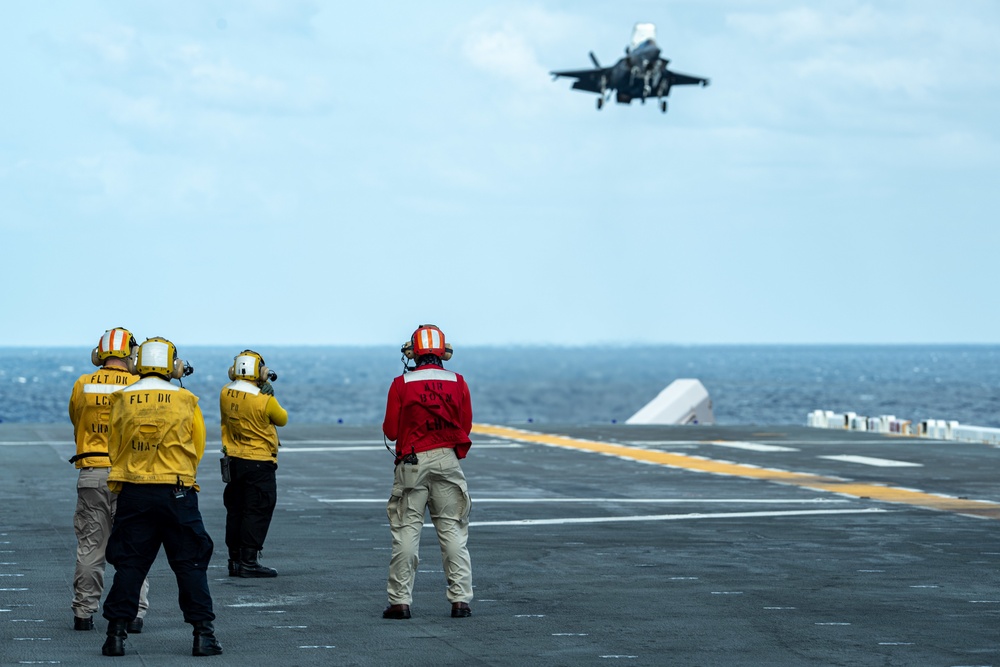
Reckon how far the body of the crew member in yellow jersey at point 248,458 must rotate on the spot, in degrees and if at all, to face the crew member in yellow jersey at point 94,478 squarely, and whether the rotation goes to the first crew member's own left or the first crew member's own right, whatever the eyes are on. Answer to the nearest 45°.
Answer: approximately 180°

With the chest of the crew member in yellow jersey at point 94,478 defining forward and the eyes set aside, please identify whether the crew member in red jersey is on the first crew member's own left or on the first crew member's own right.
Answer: on the first crew member's own right

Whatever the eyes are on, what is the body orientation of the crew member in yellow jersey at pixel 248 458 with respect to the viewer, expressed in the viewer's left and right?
facing away from the viewer and to the right of the viewer

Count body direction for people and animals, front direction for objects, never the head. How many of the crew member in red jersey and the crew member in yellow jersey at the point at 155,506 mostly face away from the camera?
2

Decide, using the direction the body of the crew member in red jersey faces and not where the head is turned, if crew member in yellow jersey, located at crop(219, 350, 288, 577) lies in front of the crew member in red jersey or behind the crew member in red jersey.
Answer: in front

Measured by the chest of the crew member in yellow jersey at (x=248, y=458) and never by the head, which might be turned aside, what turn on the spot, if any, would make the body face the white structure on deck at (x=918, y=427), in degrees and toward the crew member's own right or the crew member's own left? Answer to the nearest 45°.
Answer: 0° — they already face it

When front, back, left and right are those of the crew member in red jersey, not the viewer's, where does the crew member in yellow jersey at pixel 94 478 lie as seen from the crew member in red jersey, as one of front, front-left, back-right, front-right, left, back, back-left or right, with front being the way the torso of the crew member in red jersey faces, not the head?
left

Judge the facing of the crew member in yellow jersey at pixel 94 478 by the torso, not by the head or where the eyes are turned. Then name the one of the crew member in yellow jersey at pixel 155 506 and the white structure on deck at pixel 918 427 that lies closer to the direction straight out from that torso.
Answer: the white structure on deck

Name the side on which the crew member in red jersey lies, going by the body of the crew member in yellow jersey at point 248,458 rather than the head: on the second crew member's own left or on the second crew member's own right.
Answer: on the second crew member's own right

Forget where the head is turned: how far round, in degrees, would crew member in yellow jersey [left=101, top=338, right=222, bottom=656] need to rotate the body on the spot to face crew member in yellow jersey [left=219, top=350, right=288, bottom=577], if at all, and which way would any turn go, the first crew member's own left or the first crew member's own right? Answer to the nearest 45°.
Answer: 0° — they already face them

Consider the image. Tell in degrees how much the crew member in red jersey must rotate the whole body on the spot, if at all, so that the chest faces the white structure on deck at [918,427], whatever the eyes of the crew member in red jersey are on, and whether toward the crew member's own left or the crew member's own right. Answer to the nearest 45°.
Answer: approximately 45° to the crew member's own right

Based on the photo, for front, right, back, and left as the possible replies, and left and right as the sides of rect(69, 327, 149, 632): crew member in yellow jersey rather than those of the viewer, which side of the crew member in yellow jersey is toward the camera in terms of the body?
back

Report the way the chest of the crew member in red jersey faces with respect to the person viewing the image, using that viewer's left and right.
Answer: facing away from the viewer

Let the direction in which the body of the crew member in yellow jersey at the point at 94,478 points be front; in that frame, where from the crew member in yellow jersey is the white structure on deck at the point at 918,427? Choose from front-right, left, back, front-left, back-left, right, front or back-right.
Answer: front-right

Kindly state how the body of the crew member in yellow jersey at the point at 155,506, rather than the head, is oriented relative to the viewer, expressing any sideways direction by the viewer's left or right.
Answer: facing away from the viewer
